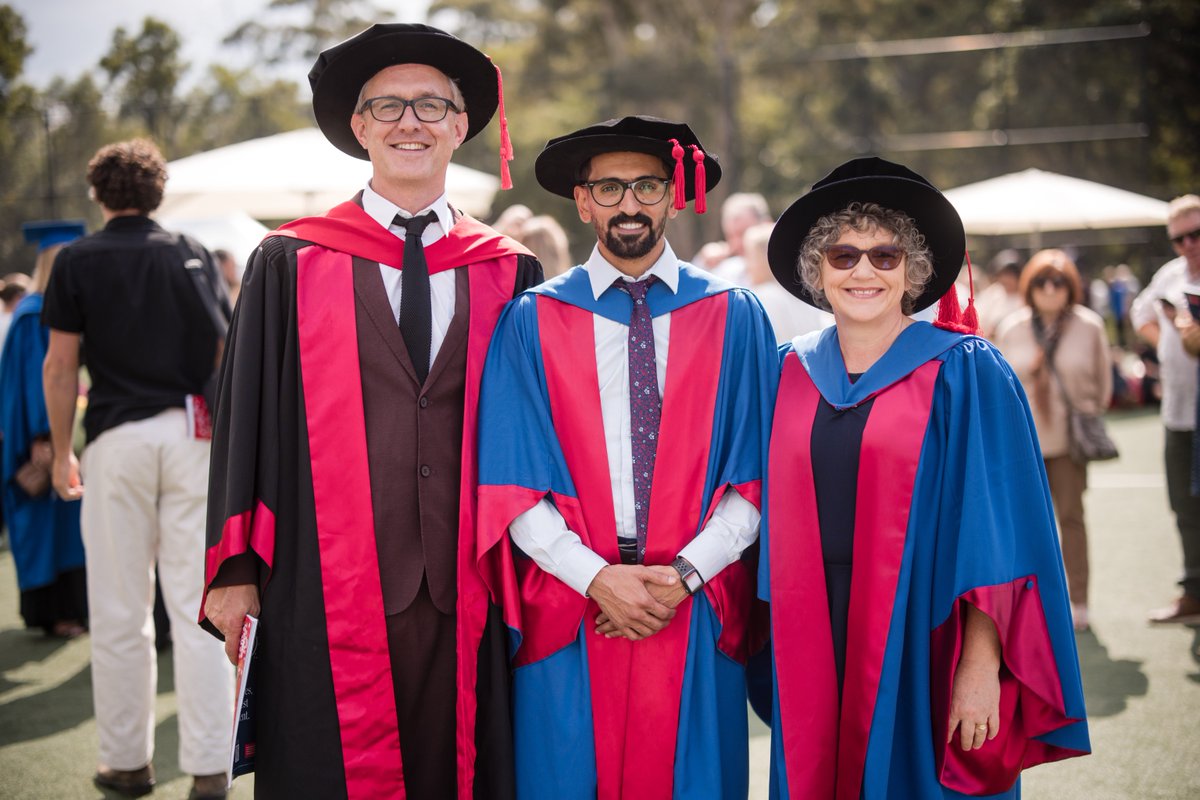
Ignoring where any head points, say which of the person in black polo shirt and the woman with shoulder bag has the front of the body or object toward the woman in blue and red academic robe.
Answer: the woman with shoulder bag

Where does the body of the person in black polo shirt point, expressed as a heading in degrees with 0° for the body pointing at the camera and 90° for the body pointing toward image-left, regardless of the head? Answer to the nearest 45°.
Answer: approximately 180°

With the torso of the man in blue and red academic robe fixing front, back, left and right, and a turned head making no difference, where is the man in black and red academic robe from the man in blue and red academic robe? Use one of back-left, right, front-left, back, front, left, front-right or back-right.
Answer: right

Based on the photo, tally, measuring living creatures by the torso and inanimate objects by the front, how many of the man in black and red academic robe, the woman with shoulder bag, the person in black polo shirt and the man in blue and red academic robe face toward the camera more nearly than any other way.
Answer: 3

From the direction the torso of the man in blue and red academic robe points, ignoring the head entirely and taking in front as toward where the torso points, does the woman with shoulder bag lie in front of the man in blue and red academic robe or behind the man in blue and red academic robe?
behind

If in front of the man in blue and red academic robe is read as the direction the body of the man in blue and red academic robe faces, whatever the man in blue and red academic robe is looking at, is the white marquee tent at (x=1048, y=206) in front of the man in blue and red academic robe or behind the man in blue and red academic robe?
behind

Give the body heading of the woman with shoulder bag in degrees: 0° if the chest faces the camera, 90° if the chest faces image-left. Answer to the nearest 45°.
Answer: approximately 0°

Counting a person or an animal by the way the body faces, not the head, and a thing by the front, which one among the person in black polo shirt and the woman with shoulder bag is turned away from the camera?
the person in black polo shirt

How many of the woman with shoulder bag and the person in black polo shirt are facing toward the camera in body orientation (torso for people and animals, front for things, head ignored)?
1
